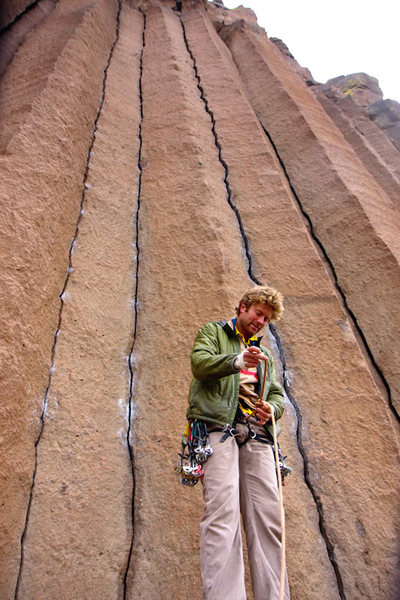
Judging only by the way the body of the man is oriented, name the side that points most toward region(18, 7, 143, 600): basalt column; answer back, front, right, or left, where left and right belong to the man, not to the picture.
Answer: back

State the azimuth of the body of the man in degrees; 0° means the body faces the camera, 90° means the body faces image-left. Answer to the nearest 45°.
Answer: approximately 315°
